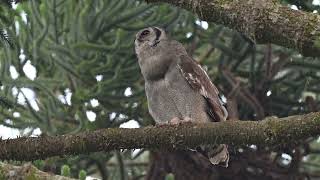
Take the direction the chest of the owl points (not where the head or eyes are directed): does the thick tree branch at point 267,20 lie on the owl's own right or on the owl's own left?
on the owl's own left

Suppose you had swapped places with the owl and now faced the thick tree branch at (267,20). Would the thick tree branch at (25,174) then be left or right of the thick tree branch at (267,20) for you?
right

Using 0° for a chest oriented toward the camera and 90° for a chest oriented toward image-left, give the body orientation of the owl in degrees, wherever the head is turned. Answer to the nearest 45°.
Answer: approximately 45°
